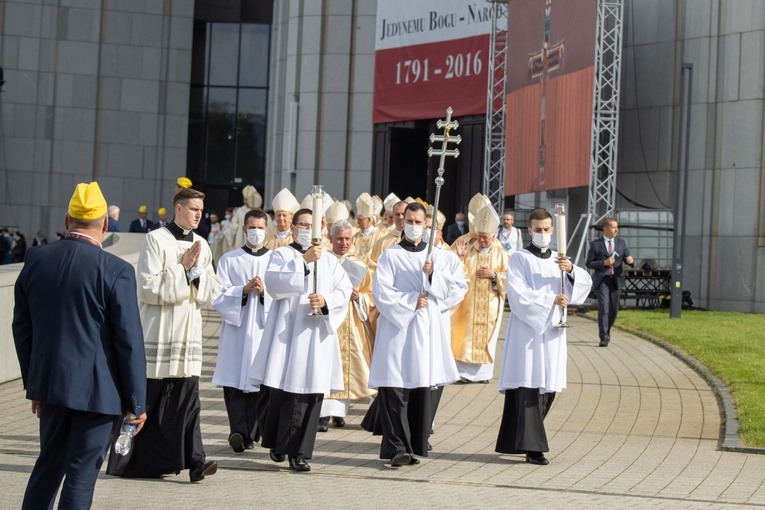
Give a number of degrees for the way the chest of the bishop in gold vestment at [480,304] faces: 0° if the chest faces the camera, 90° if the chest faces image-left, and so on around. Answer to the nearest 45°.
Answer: approximately 0°

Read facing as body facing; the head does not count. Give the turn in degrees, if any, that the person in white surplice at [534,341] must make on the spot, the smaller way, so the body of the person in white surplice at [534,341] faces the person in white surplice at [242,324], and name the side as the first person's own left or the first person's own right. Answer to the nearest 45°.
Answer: approximately 135° to the first person's own right

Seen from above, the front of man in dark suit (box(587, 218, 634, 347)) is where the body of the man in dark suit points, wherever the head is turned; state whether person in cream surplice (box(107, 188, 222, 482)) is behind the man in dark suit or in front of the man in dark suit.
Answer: in front

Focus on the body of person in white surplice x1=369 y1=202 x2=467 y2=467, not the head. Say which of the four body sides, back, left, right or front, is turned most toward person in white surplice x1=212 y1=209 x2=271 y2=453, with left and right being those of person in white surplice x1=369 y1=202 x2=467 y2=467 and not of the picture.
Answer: right

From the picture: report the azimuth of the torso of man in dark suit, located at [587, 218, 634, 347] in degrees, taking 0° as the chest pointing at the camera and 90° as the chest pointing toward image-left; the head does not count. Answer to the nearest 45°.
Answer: approximately 0°

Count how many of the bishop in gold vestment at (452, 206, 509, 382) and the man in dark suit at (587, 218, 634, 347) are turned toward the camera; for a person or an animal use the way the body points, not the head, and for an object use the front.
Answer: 2
